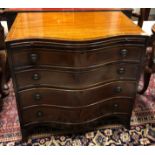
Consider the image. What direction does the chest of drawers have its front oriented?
toward the camera
